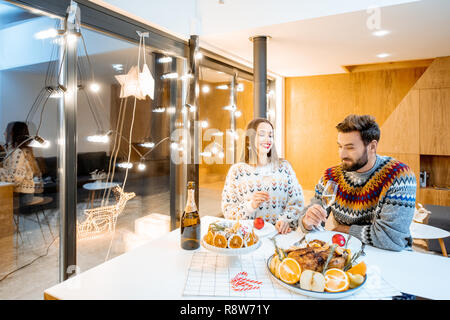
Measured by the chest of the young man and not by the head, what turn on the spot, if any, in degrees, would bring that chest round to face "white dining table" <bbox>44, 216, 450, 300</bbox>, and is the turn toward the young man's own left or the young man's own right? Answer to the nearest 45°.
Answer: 0° — they already face it

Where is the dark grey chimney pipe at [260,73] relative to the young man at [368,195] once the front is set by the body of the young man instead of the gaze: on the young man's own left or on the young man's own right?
on the young man's own right

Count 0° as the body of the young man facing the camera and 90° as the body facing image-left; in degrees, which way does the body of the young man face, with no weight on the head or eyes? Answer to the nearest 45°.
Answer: approximately 45°

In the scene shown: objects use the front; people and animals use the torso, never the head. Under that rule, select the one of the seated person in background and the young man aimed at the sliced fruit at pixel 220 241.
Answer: the young man

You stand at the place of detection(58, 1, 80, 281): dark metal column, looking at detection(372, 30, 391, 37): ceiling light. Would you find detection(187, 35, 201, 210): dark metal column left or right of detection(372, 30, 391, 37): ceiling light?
left

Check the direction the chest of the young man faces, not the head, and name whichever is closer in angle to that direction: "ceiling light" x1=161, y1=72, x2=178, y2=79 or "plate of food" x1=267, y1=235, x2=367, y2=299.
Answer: the plate of food

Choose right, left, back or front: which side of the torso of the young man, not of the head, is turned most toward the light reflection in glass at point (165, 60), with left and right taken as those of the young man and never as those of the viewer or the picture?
right
